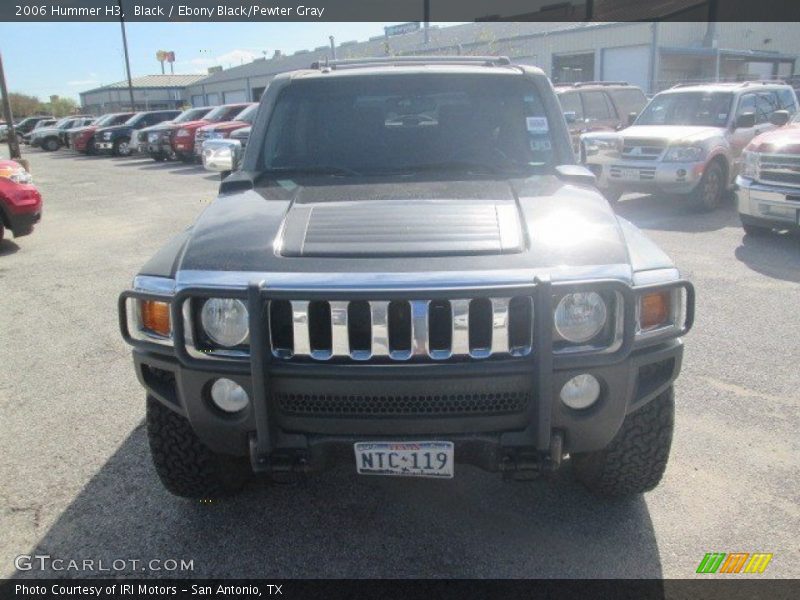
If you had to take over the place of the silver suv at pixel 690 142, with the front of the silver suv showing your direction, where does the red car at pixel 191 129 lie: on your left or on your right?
on your right

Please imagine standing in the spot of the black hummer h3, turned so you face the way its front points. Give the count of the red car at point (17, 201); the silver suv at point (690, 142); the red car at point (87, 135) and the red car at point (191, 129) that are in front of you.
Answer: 0

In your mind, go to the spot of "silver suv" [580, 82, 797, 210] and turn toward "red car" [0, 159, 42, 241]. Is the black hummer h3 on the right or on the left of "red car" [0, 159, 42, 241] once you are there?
left

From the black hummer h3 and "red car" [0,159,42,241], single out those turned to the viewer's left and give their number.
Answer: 0

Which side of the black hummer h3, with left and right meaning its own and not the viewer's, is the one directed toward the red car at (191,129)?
back

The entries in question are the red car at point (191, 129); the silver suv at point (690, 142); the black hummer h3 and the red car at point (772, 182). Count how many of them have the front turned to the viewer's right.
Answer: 0

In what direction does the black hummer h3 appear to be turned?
toward the camera

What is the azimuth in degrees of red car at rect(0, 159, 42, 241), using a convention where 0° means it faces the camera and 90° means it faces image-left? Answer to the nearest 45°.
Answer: approximately 315°

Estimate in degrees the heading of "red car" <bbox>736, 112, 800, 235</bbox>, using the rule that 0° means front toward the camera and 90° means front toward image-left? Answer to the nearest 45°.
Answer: approximately 45°

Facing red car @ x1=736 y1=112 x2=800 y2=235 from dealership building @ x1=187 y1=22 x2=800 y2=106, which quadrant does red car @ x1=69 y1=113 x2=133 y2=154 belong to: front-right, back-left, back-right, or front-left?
front-right

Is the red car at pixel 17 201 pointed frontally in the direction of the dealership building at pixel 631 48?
no

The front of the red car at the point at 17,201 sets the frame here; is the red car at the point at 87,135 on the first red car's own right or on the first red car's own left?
on the first red car's own left

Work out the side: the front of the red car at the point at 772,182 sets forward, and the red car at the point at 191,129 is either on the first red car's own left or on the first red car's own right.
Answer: on the first red car's own right

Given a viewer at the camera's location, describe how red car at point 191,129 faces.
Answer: facing the viewer and to the left of the viewer

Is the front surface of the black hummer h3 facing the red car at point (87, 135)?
no
